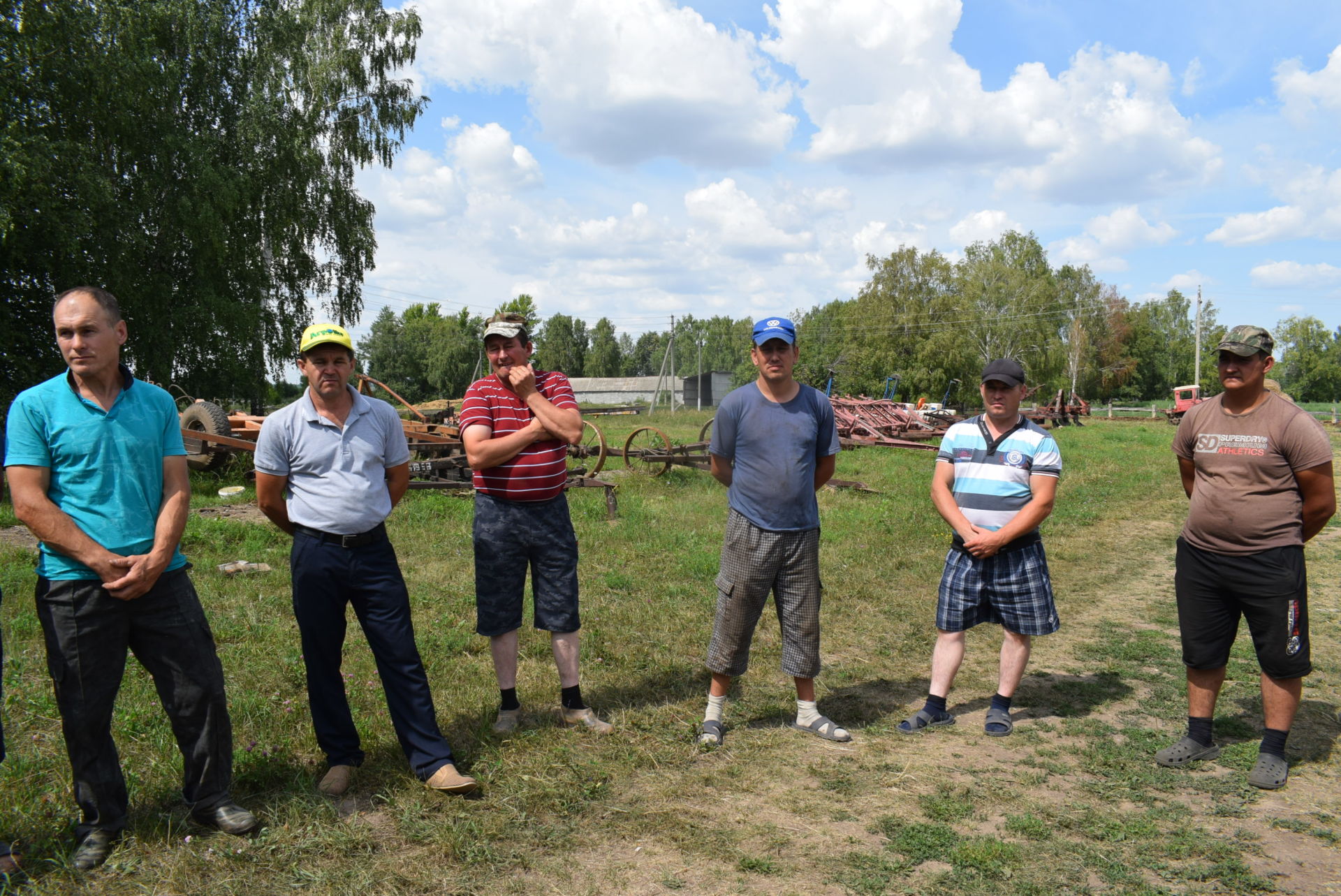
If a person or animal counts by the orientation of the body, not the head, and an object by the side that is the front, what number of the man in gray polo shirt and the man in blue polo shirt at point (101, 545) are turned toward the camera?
2

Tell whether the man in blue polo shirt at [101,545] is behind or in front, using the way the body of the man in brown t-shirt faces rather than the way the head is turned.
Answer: in front

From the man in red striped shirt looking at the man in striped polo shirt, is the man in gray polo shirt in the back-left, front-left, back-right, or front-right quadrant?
back-right

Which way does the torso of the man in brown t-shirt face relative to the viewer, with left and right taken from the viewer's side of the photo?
facing the viewer and to the left of the viewer

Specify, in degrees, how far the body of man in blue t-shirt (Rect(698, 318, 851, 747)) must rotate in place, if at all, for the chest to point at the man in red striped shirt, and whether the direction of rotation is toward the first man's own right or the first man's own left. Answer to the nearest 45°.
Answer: approximately 90° to the first man's own right

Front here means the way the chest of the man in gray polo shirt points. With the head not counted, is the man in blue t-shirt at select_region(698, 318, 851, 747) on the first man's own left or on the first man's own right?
on the first man's own left

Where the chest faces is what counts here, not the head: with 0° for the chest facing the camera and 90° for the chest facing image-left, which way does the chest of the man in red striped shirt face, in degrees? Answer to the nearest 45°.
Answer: approximately 0°

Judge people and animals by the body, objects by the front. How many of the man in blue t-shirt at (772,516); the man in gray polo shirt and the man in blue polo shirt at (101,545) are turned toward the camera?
3

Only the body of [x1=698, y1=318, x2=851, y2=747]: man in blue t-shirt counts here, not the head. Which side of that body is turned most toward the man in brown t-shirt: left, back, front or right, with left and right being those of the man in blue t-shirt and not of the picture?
left
